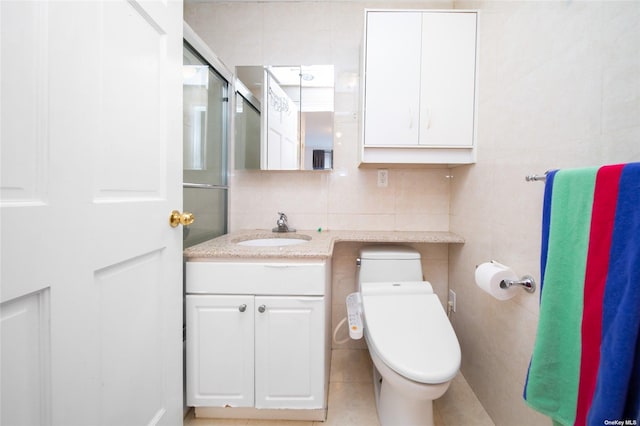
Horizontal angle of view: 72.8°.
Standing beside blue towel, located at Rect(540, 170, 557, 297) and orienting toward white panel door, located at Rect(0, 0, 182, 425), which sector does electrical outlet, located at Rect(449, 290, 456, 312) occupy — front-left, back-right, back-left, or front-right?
back-right

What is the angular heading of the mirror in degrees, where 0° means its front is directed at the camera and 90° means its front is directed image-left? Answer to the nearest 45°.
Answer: approximately 0°

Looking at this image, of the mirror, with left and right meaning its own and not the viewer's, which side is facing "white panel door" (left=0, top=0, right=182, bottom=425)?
front

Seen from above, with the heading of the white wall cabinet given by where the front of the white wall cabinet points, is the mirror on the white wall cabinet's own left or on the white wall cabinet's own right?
on the white wall cabinet's own right

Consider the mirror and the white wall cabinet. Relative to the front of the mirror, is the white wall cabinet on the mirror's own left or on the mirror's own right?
on the mirror's own left

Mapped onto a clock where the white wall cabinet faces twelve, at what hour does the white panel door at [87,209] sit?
The white panel door is roughly at 1 o'clock from the white wall cabinet.
